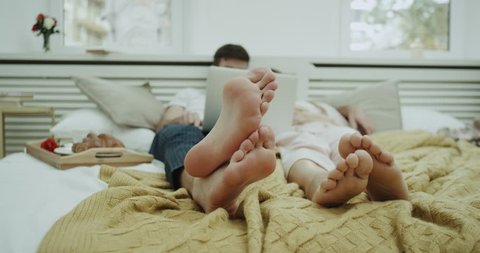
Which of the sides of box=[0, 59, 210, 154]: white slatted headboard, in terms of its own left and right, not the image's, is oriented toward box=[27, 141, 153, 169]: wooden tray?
front

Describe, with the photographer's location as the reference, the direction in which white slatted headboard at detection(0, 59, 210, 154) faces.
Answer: facing the viewer

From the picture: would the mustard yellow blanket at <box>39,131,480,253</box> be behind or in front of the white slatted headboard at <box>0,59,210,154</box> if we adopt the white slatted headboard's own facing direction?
in front

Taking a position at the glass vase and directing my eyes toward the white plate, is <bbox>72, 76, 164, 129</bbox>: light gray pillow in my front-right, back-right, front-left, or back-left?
front-left

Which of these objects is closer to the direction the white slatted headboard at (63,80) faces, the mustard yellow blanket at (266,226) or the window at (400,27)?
the mustard yellow blanket

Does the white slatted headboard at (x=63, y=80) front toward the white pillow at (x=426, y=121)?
no

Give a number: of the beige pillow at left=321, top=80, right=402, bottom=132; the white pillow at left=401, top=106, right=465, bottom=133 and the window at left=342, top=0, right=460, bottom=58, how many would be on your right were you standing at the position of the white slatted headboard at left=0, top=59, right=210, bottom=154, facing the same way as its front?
0

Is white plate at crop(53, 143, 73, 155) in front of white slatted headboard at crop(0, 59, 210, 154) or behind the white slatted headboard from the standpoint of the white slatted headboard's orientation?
in front

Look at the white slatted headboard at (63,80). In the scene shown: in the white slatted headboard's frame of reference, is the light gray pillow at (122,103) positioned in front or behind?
in front

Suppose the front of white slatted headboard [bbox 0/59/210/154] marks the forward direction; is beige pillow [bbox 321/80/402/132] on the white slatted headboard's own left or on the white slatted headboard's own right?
on the white slatted headboard's own left

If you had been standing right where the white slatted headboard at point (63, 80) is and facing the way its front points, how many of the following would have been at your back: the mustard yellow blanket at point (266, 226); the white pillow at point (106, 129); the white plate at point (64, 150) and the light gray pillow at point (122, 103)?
0
